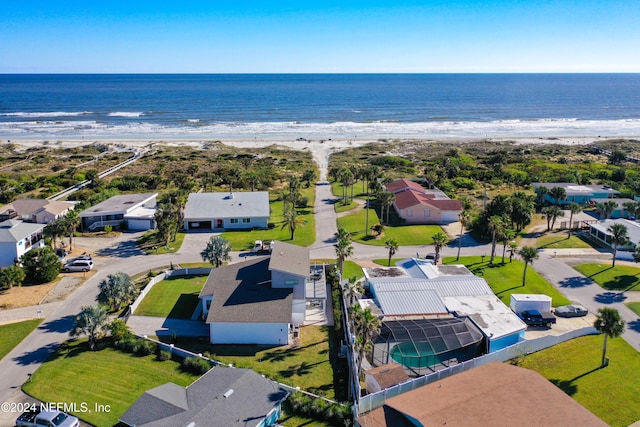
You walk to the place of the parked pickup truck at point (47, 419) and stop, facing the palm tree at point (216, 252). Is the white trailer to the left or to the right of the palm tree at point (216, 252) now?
right

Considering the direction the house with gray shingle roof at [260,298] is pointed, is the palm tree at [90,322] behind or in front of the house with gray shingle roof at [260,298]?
in front

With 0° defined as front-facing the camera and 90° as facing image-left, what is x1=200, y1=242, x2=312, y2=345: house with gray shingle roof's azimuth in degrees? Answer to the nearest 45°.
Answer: approximately 90°

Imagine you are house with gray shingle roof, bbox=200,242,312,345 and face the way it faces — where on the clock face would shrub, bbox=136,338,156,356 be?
The shrub is roughly at 11 o'clock from the house with gray shingle roof.

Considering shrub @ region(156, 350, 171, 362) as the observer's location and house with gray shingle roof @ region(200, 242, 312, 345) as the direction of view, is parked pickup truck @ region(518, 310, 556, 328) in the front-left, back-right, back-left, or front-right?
front-right

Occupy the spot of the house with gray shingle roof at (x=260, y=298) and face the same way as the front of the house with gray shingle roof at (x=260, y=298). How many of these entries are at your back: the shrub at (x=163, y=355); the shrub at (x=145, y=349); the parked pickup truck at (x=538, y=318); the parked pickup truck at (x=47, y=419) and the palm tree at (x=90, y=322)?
1

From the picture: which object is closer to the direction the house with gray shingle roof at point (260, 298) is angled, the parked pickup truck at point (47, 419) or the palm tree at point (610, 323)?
the parked pickup truck

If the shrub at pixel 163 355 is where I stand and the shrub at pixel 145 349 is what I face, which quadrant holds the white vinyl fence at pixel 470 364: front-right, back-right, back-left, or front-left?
back-right
